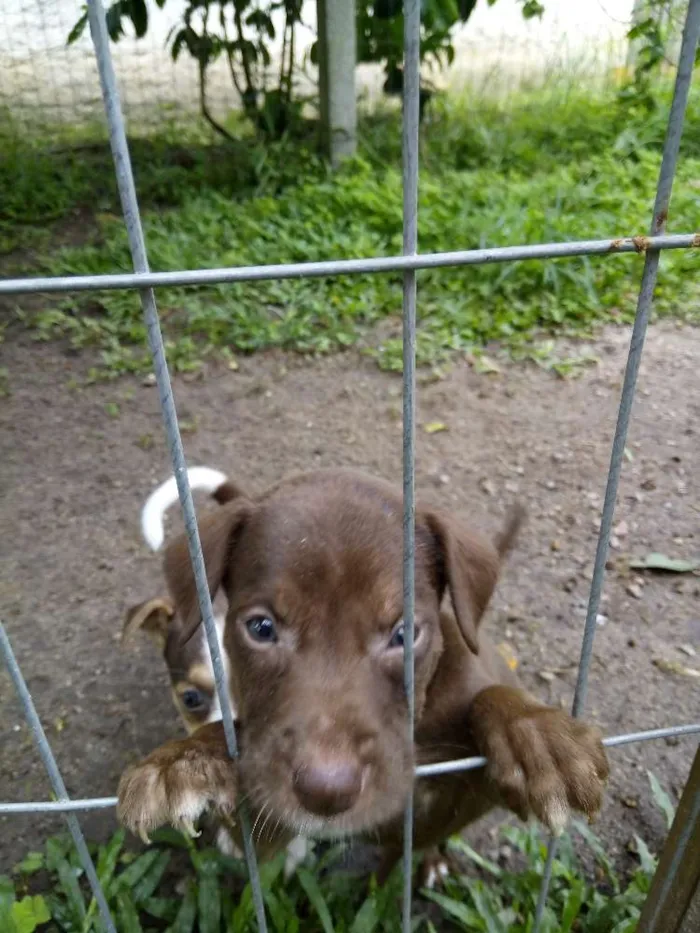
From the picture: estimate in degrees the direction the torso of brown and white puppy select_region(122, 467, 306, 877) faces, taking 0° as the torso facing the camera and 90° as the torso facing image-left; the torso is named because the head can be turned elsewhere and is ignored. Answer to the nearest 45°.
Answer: approximately 0°

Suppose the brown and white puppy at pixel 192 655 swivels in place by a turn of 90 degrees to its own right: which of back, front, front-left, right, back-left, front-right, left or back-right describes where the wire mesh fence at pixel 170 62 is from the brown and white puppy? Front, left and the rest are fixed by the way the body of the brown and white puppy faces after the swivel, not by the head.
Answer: right

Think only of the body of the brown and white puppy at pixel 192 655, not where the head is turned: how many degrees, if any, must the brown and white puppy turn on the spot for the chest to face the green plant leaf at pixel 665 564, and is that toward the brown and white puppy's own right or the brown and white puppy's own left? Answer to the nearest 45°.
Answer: approximately 90° to the brown and white puppy's own left

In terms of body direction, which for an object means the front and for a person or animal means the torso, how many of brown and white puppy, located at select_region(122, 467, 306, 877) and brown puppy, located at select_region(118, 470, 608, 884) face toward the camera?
2

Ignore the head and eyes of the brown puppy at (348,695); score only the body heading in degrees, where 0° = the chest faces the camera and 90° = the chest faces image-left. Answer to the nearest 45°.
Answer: approximately 0°
